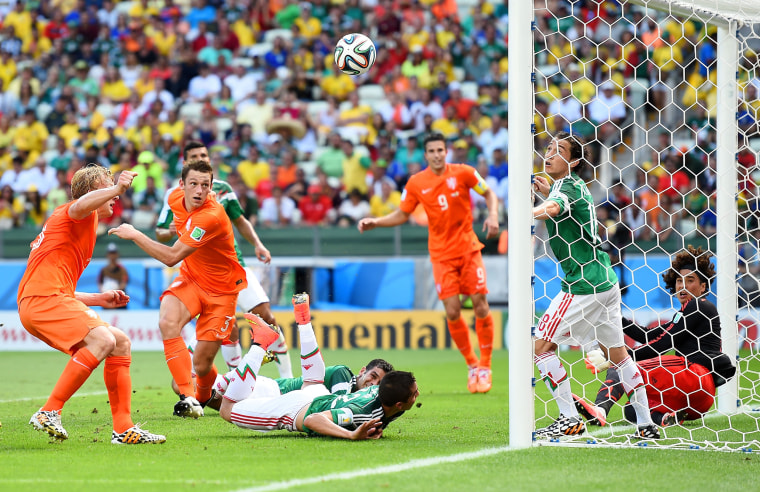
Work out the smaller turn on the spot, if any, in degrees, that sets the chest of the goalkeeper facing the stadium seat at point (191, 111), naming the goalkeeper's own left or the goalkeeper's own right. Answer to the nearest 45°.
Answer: approximately 45° to the goalkeeper's own right

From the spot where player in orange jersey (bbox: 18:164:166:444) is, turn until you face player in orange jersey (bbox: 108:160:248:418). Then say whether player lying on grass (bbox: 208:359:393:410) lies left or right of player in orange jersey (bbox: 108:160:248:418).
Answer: right

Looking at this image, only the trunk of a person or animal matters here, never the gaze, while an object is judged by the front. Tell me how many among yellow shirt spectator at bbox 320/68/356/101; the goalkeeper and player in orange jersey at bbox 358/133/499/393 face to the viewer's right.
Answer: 0

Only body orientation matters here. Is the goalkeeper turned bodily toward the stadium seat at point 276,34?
no

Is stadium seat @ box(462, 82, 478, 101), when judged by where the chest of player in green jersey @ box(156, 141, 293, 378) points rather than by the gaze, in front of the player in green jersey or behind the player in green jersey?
behind

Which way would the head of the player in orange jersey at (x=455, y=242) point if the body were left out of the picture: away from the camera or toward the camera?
toward the camera

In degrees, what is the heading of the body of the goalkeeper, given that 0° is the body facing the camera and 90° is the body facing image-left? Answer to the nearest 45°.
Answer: approximately 90°

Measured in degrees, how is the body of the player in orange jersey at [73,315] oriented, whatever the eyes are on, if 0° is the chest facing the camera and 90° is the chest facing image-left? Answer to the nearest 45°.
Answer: approximately 270°

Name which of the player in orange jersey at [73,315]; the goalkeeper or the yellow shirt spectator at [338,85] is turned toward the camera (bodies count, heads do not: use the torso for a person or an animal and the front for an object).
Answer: the yellow shirt spectator

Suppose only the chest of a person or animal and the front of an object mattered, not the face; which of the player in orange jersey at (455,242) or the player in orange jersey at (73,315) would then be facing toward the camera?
the player in orange jersey at (455,242)

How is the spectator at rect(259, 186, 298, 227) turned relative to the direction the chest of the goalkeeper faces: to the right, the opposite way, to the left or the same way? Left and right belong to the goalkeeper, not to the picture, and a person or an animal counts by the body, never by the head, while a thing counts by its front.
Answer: to the left

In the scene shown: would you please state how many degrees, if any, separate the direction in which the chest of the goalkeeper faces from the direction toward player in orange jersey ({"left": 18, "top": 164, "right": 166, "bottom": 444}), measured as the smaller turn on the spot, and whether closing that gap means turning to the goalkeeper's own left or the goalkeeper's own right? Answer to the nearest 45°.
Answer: approximately 45° to the goalkeeper's own left

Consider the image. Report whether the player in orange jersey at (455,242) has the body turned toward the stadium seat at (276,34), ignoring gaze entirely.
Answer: no

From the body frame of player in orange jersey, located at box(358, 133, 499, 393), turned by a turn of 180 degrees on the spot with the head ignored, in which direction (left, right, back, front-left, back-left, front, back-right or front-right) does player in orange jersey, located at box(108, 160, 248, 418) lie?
back-left

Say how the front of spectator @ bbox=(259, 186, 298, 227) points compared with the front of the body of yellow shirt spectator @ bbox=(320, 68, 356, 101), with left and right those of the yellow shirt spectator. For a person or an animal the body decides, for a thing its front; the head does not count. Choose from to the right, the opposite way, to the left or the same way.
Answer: the same way

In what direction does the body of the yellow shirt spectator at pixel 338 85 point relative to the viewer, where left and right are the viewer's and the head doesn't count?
facing the viewer

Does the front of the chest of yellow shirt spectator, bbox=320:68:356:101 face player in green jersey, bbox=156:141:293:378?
yes
